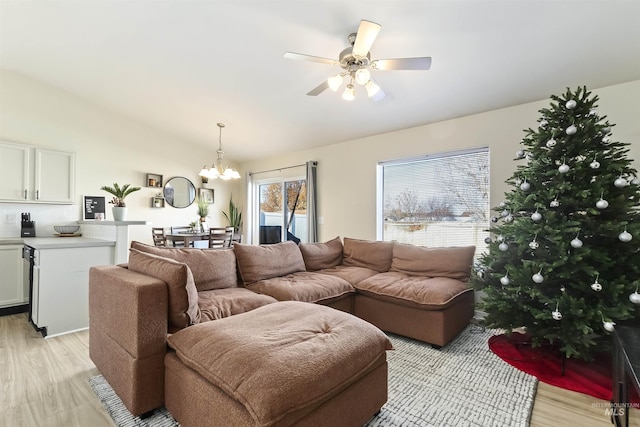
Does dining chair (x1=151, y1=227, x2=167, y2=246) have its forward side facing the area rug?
no

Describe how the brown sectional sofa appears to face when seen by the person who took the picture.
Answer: facing the viewer and to the right of the viewer

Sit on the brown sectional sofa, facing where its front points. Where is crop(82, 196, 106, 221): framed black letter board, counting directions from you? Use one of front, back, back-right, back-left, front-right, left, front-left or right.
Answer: back

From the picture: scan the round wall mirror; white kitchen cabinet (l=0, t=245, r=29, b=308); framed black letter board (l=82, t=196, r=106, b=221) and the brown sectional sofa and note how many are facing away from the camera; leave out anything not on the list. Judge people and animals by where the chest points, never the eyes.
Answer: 0

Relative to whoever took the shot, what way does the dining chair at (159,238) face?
facing away from the viewer and to the right of the viewer

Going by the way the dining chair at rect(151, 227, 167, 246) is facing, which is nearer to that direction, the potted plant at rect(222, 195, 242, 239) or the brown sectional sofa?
the potted plant

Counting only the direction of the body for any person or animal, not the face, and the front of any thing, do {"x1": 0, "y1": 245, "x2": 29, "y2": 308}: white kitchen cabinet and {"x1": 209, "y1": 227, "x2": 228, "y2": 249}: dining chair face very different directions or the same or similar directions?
very different directions

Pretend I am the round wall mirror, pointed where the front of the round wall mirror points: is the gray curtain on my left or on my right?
on my left

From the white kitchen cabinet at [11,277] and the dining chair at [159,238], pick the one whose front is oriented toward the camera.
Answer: the white kitchen cabinet

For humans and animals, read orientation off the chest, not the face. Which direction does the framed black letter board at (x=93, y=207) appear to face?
toward the camera

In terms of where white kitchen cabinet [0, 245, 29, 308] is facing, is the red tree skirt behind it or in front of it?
in front

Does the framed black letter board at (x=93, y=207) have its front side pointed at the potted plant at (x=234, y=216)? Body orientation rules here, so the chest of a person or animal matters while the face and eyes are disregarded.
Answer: no

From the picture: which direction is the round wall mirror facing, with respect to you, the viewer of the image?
facing the viewer

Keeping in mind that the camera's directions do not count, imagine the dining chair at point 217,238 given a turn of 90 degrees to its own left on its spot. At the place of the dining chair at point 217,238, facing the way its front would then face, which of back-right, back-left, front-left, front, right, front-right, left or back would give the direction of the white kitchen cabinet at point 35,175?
front

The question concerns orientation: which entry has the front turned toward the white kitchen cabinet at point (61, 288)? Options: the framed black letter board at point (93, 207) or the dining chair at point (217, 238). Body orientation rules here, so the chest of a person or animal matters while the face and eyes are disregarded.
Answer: the framed black letter board

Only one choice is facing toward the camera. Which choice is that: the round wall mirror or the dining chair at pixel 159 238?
the round wall mirror
